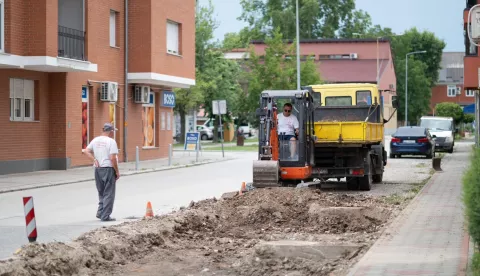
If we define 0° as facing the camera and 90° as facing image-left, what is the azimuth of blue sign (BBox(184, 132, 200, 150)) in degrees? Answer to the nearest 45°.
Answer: approximately 0°

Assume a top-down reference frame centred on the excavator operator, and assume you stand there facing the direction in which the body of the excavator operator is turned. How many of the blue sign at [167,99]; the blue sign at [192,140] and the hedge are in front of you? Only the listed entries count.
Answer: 1

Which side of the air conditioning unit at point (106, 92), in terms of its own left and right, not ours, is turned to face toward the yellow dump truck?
front

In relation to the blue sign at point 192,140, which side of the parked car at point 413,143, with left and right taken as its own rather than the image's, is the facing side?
left

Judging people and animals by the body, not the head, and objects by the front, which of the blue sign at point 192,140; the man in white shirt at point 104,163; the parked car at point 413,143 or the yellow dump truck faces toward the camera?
the blue sign

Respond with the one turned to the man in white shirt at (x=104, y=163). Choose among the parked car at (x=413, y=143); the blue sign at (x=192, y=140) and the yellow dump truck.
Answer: the blue sign

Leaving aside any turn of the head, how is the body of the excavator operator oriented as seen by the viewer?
toward the camera

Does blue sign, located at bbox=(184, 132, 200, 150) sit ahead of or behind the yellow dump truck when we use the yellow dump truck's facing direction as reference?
ahead

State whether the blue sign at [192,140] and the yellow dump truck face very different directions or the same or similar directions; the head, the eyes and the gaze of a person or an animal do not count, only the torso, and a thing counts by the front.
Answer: very different directions

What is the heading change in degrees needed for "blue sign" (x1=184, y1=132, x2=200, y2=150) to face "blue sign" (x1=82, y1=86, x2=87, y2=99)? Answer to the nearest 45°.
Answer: approximately 45° to its right

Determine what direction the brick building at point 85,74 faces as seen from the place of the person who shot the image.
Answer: facing the viewer and to the right of the viewer

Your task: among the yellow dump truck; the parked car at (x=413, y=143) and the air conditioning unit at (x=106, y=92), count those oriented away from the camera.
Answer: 2

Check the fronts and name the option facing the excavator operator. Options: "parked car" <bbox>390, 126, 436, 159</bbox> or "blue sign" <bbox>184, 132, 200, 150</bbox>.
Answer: the blue sign

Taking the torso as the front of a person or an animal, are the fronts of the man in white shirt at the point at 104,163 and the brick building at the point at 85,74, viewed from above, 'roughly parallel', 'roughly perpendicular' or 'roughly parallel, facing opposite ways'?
roughly perpendicular

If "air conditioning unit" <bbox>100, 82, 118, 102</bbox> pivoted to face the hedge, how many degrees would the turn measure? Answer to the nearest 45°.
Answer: approximately 45° to its right

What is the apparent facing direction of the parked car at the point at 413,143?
away from the camera

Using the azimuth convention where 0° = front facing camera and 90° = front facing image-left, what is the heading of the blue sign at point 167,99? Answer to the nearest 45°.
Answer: approximately 0°

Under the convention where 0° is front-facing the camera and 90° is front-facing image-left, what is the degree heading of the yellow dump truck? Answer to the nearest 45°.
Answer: approximately 180°
